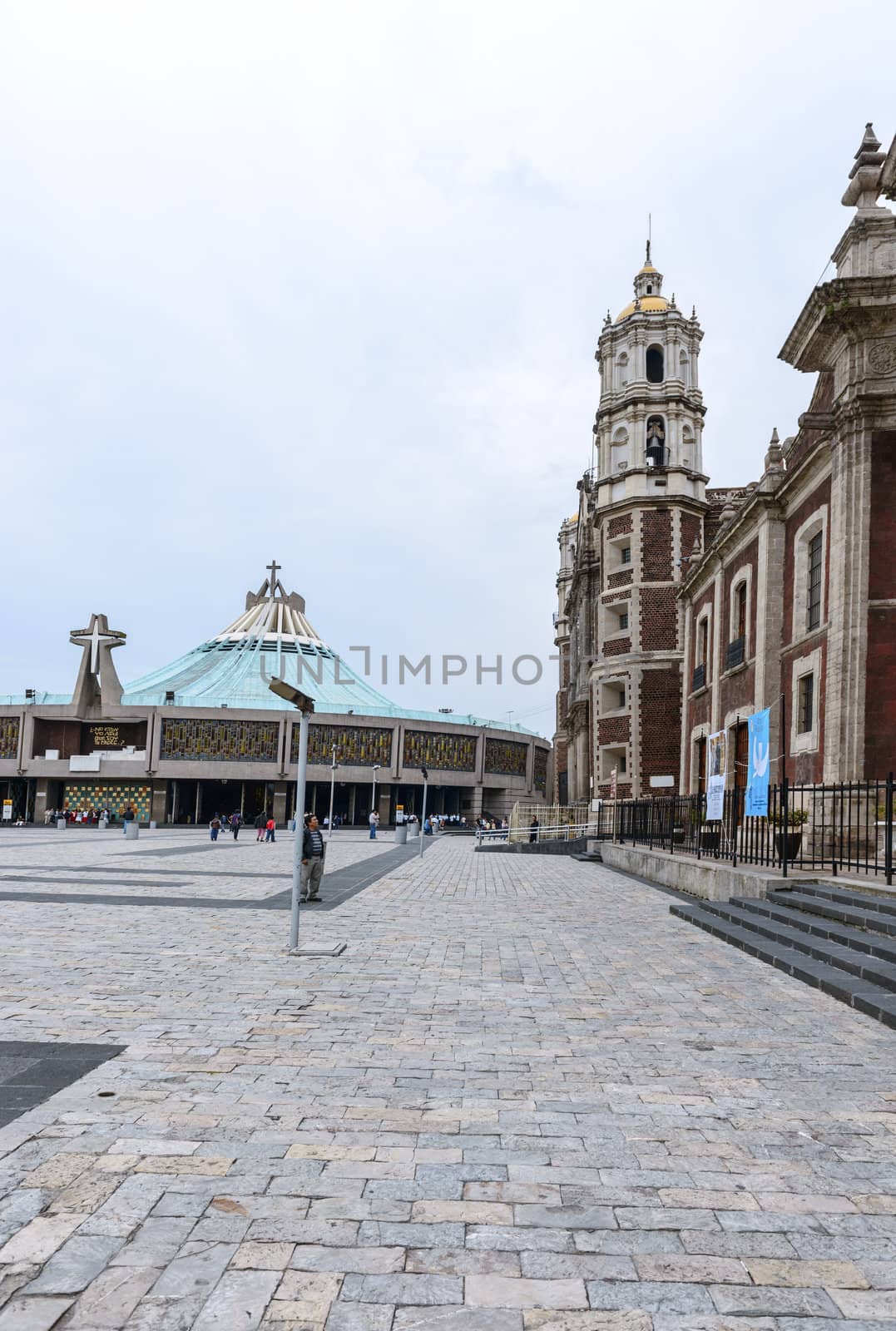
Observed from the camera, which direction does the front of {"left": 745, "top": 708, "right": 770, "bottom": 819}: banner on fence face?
facing the viewer and to the left of the viewer

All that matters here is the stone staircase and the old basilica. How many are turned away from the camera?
0

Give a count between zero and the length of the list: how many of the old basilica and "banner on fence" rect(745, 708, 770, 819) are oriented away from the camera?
0

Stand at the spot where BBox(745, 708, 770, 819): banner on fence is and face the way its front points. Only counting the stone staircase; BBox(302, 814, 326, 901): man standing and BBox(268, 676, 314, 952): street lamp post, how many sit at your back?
0

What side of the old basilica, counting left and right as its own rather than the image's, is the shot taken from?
left

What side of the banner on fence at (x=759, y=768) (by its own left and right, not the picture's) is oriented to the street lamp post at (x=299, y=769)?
front

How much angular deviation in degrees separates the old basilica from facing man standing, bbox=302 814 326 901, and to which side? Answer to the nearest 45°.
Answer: approximately 45° to its left

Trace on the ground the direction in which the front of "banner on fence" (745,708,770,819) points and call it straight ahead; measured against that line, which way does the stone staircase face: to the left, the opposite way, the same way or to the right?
the same way

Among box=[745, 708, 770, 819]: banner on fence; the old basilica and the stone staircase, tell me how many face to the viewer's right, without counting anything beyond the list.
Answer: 0

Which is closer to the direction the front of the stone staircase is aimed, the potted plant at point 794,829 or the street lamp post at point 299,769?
the street lamp post

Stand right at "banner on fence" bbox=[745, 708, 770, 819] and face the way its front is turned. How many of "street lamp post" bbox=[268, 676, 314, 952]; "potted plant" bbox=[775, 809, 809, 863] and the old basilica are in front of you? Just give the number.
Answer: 1

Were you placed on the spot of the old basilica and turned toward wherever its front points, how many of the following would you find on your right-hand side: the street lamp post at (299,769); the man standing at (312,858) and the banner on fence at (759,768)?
0

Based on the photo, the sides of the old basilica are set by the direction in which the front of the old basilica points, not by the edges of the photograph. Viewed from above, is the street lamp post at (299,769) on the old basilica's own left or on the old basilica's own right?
on the old basilica's own left
